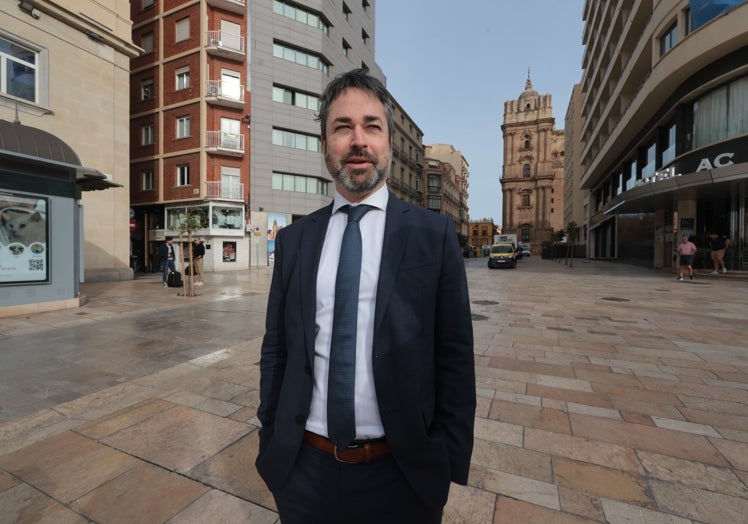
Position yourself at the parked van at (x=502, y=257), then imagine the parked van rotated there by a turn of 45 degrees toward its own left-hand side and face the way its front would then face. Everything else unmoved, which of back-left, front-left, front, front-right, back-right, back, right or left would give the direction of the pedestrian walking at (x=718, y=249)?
front

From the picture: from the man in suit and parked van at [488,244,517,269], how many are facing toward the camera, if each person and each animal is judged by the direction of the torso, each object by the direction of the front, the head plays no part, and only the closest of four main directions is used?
2

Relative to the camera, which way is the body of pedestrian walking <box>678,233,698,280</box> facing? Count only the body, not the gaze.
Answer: toward the camera

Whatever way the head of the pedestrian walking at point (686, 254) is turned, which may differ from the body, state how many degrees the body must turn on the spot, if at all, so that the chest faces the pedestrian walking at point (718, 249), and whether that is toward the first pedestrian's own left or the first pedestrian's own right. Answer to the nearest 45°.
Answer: approximately 135° to the first pedestrian's own left

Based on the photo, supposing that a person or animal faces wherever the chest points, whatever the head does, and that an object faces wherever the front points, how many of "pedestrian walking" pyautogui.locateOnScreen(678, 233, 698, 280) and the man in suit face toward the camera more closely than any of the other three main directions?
2

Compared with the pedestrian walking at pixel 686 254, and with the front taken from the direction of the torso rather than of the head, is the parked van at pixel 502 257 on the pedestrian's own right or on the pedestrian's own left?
on the pedestrian's own right

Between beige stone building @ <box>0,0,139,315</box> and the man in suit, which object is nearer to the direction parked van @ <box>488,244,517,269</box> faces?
the man in suit

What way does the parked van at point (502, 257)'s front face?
toward the camera

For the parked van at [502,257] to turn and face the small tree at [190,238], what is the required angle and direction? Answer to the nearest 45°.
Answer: approximately 45° to its right

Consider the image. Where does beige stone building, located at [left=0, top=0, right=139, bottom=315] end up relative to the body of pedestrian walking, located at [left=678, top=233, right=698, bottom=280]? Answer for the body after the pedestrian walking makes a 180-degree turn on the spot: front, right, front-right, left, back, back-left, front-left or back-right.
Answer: back-left
